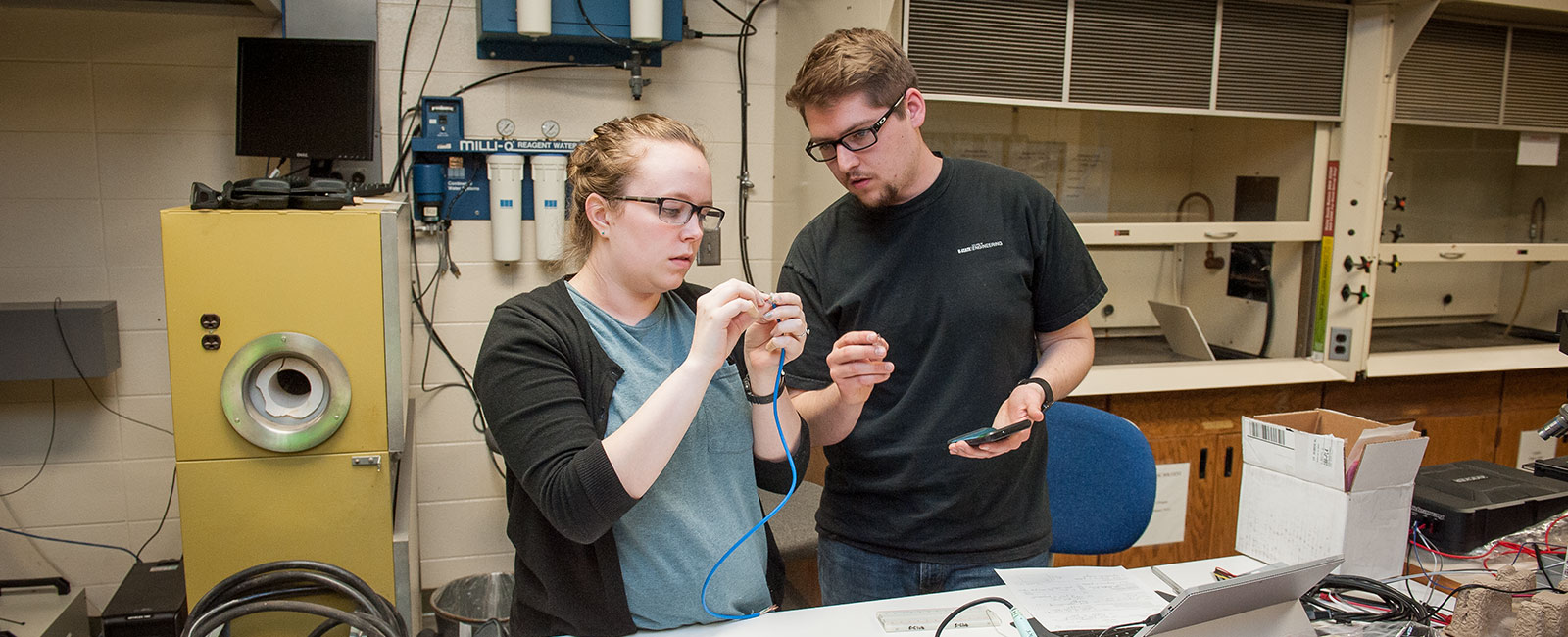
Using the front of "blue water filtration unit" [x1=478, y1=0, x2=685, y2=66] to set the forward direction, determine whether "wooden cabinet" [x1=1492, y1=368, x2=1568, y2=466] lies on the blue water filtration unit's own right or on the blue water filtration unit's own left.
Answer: on the blue water filtration unit's own left

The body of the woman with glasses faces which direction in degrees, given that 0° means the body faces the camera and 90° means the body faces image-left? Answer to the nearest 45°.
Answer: approximately 315°

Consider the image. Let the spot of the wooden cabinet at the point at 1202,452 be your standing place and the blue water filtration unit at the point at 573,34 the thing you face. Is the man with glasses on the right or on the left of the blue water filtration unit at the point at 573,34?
left

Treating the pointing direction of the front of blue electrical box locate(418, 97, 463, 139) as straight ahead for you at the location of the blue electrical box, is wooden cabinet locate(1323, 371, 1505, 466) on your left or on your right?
on your left

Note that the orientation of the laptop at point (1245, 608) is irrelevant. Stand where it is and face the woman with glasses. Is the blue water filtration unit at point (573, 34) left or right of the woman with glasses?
right

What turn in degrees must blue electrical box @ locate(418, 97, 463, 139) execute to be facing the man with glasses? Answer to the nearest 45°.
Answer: approximately 45° to its left

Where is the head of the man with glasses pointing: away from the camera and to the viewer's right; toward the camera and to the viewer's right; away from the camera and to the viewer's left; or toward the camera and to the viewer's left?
toward the camera and to the viewer's left

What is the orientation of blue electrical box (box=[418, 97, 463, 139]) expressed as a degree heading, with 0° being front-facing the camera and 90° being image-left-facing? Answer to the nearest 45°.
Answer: approximately 0°

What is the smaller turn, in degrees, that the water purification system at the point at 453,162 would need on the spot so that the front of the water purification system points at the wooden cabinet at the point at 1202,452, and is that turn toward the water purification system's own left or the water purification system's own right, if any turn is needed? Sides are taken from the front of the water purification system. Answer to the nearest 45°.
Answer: approximately 90° to the water purification system's own left

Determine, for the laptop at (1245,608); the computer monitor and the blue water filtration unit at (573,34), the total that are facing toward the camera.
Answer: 2

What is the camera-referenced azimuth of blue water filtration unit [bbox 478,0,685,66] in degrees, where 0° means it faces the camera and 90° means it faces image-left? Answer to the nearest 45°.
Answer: approximately 0°

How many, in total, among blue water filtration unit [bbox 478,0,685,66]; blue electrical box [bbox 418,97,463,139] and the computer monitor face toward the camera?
3

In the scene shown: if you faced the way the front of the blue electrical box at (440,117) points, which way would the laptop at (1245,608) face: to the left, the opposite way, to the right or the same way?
the opposite way
